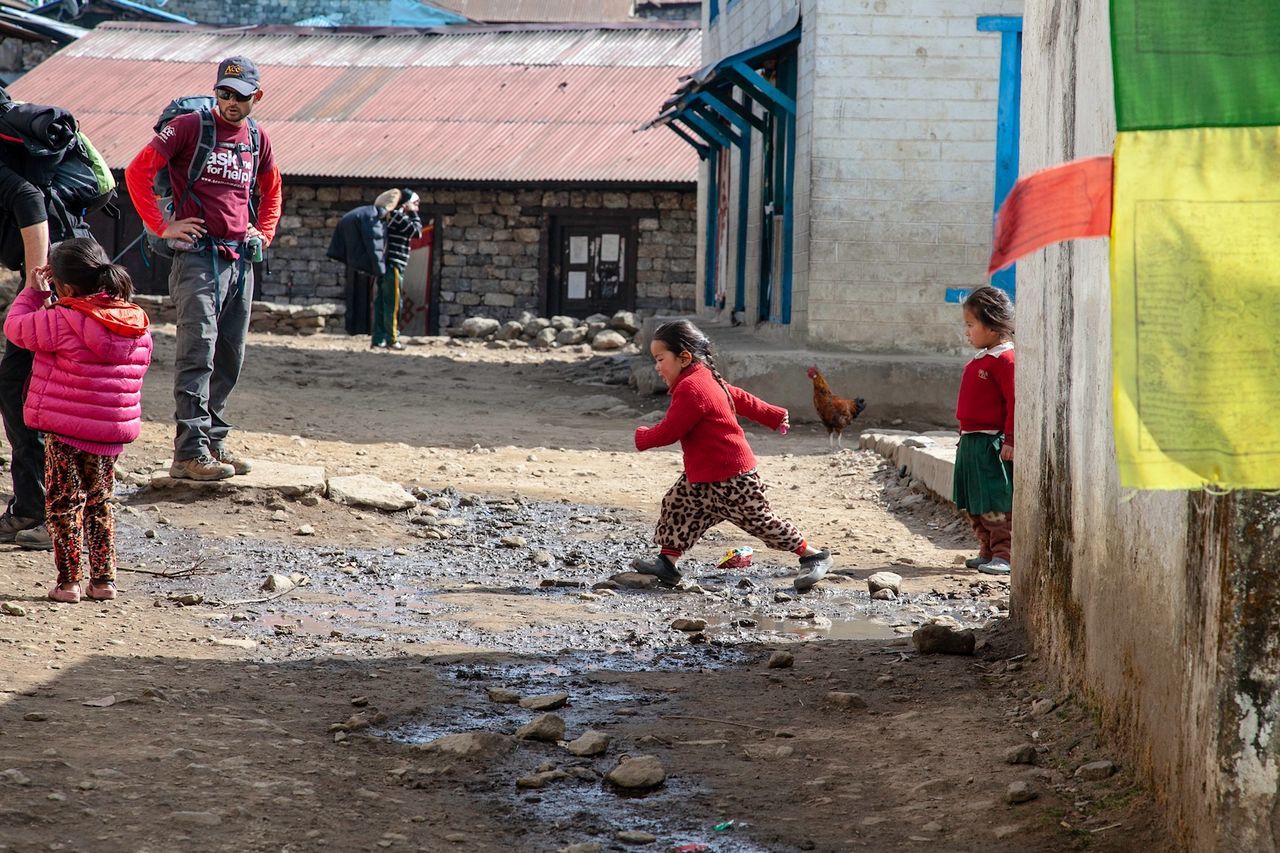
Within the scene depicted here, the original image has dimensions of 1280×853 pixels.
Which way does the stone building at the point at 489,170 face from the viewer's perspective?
toward the camera

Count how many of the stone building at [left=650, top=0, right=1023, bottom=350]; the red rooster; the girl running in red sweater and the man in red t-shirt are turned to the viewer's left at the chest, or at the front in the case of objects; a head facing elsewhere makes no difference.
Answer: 3

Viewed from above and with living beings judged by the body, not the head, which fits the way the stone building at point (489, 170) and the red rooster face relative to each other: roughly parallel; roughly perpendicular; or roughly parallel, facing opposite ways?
roughly perpendicular

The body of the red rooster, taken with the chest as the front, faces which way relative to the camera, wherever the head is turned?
to the viewer's left

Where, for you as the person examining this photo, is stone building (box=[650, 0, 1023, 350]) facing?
facing to the left of the viewer

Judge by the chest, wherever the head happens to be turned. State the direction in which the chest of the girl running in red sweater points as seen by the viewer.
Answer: to the viewer's left

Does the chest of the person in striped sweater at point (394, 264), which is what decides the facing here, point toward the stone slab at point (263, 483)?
no

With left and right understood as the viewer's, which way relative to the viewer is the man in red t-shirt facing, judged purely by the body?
facing the viewer and to the right of the viewer

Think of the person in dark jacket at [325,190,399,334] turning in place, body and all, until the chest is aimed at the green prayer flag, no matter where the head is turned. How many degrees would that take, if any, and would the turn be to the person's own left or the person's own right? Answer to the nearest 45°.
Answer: approximately 90° to the person's own right

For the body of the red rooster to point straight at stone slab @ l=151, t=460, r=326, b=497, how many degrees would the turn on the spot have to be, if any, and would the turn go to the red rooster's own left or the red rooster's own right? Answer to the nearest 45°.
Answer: approximately 45° to the red rooster's own left

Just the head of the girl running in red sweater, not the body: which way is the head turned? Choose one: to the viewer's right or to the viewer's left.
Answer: to the viewer's left

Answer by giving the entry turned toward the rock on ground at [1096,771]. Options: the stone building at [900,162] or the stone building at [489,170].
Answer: the stone building at [489,170]

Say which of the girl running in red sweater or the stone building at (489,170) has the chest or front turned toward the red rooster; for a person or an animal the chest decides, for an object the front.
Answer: the stone building

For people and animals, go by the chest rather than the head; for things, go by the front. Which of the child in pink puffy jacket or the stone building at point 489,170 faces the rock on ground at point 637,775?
the stone building
